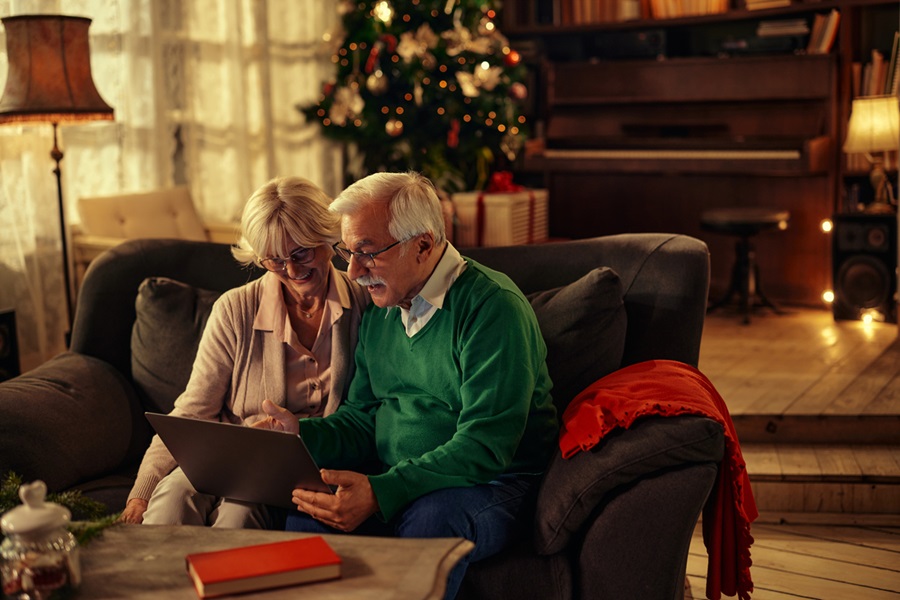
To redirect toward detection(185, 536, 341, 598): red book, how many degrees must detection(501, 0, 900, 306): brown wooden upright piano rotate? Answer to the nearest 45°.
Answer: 0° — it already faces it

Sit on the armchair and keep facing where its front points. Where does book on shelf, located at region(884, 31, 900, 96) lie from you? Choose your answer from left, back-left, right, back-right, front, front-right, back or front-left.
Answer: front-left

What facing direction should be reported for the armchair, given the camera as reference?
facing the viewer and to the right of the viewer

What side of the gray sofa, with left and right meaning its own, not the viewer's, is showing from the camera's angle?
front

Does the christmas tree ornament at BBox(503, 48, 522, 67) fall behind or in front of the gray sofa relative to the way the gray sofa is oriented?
behind

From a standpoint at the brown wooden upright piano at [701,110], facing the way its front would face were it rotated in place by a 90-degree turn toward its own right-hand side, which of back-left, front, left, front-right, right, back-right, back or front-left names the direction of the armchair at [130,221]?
front-left

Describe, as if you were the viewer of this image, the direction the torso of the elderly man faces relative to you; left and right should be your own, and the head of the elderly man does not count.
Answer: facing the viewer and to the left of the viewer

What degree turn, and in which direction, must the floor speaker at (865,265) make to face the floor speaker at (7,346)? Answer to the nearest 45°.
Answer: approximately 45° to its right

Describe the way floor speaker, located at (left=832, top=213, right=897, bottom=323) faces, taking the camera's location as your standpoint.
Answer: facing the viewer

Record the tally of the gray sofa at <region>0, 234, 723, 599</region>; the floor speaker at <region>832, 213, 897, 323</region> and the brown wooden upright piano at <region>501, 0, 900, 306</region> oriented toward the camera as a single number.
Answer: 3
